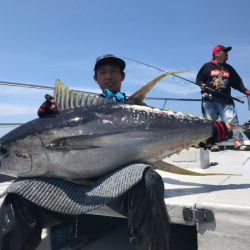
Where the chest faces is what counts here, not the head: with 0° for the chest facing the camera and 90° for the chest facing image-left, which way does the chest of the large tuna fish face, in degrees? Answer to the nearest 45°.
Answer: approximately 90°
